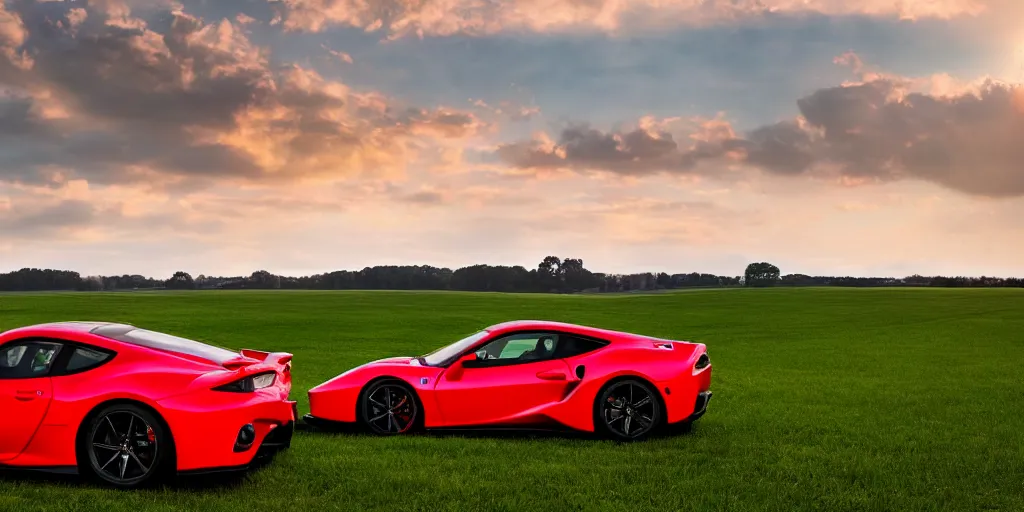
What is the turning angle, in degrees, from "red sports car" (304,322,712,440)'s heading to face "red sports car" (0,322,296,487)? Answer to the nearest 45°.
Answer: approximately 45° to its left

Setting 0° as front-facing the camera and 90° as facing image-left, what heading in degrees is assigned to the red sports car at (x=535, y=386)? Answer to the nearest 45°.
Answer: approximately 90°
